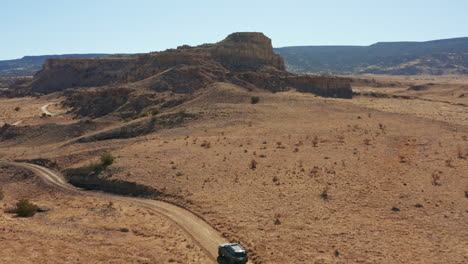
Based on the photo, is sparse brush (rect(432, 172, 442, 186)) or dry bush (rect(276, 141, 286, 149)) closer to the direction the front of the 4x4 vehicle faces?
the dry bush

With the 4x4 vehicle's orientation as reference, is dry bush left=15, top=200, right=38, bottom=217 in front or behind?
in front

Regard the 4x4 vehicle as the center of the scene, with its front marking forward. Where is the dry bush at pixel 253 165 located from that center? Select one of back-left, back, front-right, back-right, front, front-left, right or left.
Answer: front-right

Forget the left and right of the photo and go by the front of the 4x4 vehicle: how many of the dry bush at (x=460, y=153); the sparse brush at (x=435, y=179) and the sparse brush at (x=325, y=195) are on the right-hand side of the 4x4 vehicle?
3

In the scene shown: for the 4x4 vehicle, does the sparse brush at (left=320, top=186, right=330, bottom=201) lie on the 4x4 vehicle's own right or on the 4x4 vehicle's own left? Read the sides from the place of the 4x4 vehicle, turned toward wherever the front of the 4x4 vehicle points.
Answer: on the 4x4 vehicle's own right

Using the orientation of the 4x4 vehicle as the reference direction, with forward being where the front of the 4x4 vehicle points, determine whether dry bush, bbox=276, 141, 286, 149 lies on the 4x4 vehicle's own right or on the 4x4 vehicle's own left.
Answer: on the 4x4 vehicle's own right

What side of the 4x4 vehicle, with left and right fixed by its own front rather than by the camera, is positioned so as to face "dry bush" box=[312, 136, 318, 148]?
right

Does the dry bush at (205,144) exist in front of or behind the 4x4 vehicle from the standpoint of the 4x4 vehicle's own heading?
in front

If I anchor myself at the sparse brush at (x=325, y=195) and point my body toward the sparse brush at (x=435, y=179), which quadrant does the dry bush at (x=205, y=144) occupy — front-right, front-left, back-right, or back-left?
back-left

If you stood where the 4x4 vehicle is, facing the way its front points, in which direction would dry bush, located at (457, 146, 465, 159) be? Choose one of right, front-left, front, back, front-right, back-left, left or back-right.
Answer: right

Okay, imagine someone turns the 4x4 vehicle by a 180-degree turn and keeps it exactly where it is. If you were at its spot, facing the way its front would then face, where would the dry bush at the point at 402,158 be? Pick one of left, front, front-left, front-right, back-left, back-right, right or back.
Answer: left

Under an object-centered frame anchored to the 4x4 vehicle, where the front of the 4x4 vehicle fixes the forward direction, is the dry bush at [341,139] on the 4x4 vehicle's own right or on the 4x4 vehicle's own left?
on the 4x4 vehicle's own right

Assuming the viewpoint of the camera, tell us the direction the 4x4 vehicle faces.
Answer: facing away from the viewer and to the left of the viewer

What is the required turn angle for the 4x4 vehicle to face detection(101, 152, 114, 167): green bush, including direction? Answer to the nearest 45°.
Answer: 0° — it already faces it

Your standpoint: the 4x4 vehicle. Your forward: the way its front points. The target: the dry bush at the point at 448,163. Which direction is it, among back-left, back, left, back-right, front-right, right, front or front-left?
right
